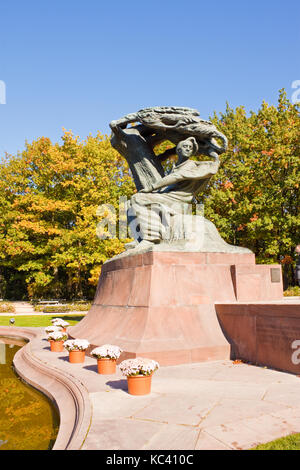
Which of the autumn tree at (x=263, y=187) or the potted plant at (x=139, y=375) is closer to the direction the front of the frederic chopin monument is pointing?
the potted plant

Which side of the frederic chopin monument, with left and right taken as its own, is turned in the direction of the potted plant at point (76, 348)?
front

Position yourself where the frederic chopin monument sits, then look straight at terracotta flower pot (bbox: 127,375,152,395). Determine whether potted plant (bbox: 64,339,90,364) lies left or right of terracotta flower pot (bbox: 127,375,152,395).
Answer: right

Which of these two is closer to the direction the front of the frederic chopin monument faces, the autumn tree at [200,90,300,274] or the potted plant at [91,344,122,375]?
the potted plant

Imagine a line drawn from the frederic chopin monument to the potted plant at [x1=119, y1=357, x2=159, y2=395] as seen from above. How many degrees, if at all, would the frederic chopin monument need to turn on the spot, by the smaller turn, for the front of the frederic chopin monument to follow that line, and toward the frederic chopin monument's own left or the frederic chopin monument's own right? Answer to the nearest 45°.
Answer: approximately 45° to the frederic chopin monument's own left

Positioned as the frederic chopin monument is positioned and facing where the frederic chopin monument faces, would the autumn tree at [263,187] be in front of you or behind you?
behind

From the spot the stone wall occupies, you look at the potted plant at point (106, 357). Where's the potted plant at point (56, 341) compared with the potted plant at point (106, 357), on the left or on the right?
right

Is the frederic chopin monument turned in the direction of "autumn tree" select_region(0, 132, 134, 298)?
no

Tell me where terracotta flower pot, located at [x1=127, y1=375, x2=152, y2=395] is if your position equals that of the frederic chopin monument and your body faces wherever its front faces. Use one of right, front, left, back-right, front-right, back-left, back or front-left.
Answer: front-left

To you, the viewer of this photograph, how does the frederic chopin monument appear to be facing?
facing the viewer and to the left of the viewer

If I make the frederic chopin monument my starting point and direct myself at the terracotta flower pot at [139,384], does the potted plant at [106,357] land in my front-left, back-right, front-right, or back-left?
front-right
